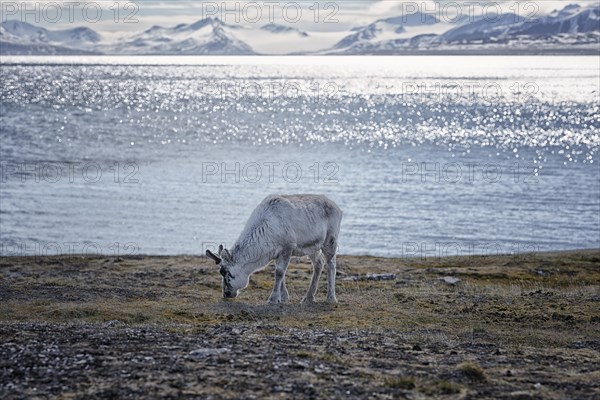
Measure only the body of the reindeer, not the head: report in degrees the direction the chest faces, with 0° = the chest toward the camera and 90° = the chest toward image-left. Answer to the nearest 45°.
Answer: approximately 90°

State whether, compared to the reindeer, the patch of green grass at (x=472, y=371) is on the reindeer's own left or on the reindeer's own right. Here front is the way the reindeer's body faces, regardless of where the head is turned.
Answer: on the reindeer's own left

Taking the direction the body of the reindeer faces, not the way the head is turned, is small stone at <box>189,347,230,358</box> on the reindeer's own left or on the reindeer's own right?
on the reindeer's own left

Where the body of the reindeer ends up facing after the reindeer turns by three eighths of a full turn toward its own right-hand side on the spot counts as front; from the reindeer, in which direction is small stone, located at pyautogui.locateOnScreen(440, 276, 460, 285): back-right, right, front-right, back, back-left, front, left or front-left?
front

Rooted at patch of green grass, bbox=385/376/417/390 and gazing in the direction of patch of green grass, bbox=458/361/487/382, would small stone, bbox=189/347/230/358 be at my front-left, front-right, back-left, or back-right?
back-left

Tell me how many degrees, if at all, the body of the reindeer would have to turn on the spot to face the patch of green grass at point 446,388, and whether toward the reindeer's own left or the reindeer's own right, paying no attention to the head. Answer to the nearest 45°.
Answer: approximately 90° to the reindeer's own left

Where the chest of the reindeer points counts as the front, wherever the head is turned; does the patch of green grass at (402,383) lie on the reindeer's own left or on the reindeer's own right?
on the reindeer's own left
